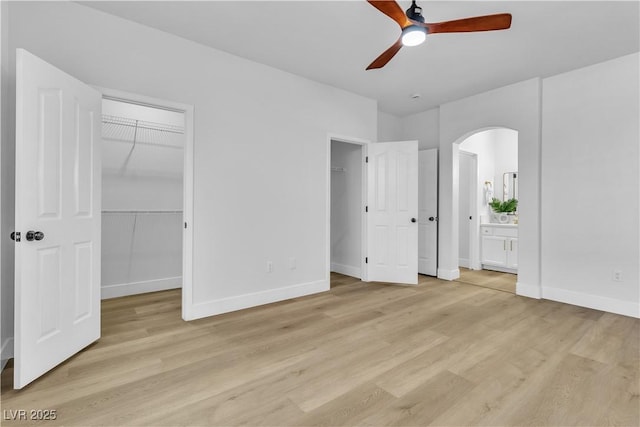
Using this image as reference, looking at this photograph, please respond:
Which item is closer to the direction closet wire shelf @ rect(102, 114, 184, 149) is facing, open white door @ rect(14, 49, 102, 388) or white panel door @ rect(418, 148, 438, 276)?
the open white door

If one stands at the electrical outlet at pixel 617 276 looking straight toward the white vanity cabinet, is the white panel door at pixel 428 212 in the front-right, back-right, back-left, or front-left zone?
front-left

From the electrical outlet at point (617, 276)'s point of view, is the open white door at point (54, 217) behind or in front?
in front

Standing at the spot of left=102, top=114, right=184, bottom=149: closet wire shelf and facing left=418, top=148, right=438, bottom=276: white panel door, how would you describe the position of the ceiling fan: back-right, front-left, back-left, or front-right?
front-right

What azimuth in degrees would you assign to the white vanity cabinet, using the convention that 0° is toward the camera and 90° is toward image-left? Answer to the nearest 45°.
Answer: approximately 0°

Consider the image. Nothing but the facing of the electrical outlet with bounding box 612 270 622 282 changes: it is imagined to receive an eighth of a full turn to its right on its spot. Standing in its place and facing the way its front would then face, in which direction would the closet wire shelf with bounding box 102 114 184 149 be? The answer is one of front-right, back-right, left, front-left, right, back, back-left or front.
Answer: front

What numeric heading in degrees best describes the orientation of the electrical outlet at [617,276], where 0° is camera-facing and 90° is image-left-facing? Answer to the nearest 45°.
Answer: approximately 0°

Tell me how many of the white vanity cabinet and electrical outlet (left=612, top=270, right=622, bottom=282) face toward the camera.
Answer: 2

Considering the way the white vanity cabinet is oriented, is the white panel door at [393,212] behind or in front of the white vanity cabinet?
in front

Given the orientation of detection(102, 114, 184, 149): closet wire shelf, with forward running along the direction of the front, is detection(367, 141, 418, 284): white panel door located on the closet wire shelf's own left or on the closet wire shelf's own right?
on the closet wire shelf's own left

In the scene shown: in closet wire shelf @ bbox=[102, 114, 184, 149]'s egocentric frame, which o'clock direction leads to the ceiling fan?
The ceiling fan is roughly at 11 o'clock from the closet wire shelf.

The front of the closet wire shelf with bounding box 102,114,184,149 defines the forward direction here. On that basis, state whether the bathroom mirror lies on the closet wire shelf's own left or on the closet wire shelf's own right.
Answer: on the closet wire shelf's own left

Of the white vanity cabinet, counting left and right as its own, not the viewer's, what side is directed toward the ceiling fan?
front

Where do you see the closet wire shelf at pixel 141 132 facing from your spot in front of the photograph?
facing the viewer

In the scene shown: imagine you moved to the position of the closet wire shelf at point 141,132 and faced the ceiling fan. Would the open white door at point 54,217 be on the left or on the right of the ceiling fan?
right
